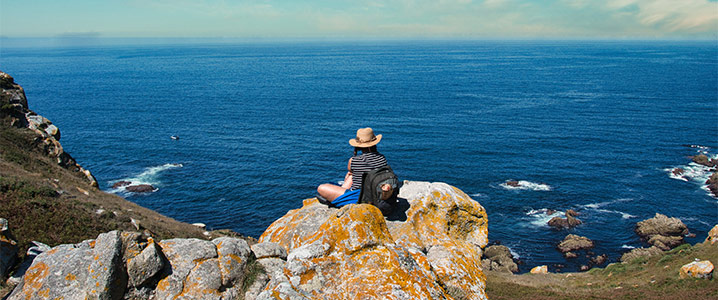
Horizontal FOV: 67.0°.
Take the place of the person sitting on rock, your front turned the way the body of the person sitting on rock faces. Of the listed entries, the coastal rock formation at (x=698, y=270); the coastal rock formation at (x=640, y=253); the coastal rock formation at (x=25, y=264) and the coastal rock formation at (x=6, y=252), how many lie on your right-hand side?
2

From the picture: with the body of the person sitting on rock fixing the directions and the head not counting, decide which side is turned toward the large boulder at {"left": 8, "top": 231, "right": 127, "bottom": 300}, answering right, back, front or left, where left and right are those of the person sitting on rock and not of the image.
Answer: left

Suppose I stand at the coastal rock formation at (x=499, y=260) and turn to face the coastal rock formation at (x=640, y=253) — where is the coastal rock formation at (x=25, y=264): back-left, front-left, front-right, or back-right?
back-right

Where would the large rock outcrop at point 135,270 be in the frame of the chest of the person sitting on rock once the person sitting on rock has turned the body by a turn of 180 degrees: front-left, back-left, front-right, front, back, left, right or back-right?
right

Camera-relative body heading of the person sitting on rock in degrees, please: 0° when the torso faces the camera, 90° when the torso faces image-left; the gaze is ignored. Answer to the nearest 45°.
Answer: approximately 135°

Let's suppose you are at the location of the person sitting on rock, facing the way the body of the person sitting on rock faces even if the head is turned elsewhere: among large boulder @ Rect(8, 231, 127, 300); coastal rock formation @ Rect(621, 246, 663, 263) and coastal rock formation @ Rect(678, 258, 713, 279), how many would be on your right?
2

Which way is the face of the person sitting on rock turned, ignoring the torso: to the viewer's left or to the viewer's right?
to the viewer's left

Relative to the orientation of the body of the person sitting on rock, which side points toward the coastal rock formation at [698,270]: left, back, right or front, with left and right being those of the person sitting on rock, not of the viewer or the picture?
right

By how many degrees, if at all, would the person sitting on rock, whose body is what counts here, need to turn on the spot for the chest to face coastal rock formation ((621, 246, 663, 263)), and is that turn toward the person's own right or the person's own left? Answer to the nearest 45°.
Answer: approximately 90° to the person's own right

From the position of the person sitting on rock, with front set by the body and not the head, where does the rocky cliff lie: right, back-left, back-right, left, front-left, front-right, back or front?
front
